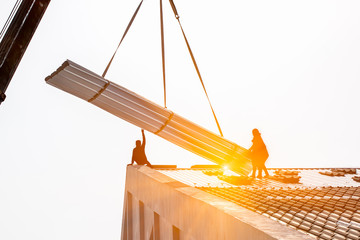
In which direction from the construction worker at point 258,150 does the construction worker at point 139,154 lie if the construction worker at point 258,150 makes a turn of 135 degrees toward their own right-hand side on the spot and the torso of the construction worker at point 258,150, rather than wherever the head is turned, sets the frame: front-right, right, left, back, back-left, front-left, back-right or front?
left

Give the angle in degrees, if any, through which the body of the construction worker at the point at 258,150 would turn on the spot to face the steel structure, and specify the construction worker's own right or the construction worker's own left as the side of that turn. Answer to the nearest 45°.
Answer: approximately 45° to the construction worker's own left

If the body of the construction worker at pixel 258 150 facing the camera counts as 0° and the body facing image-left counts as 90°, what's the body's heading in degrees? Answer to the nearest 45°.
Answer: approximately 90°

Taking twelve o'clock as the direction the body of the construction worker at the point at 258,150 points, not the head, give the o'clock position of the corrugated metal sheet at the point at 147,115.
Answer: The corrugated metal sheet is roughly at 11 o'clock from the construction worker.
